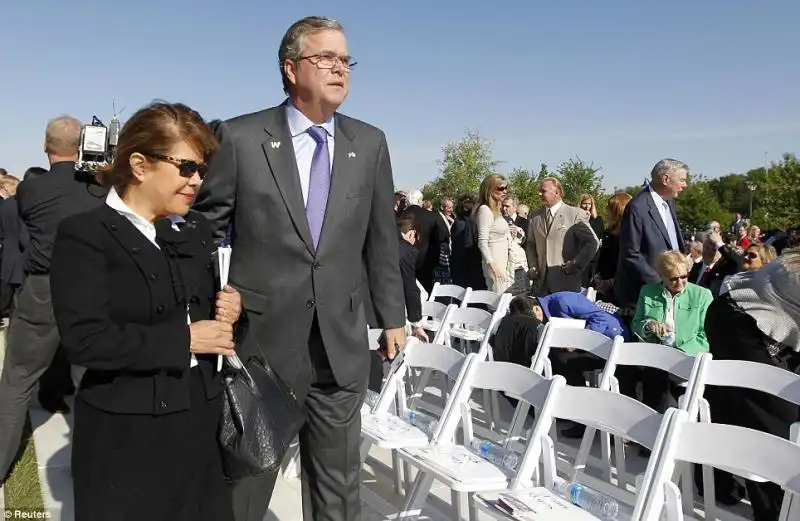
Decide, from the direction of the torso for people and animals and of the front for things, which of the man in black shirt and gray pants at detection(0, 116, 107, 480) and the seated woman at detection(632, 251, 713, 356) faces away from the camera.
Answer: the man in black shirt and gray pants

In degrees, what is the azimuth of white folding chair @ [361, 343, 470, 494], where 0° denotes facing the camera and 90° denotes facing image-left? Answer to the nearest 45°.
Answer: approximately 45°

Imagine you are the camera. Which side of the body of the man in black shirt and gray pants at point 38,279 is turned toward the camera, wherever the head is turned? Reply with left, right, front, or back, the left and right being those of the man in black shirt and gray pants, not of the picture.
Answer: back

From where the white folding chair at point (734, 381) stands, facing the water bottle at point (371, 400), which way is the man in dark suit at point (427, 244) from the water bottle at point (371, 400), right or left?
right

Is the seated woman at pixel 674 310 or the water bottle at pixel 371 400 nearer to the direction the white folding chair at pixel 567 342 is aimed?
the water bottle

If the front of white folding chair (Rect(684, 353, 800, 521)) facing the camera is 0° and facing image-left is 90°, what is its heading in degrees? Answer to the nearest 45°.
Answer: approximately 45°

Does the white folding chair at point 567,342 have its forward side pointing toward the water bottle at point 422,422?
yes

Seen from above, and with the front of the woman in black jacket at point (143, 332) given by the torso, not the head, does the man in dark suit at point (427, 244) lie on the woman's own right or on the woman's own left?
on the woman's own left

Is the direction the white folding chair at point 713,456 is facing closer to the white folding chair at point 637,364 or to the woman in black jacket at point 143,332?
the woman in black jacket

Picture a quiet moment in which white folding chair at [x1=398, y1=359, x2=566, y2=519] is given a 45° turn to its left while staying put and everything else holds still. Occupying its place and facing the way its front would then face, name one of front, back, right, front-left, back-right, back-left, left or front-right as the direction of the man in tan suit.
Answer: back

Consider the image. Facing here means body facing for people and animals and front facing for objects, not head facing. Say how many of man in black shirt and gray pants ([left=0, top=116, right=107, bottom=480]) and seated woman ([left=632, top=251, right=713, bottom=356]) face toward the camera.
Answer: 1

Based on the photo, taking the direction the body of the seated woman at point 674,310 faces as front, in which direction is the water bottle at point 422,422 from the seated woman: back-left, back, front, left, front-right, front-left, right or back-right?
front-right
